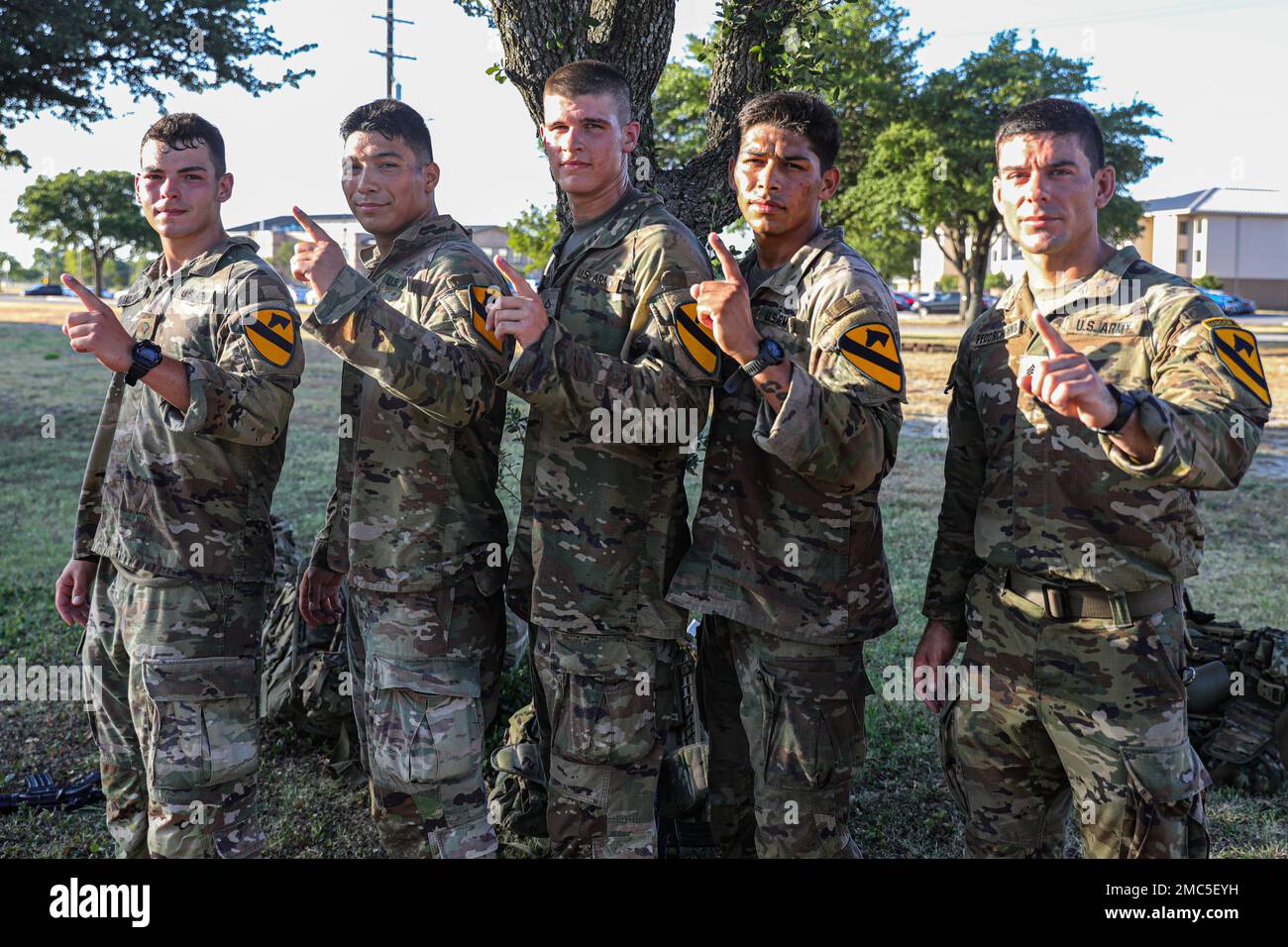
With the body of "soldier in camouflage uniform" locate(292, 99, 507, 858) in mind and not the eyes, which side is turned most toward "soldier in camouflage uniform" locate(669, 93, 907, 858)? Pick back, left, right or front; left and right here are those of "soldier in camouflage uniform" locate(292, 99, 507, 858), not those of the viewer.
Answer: left

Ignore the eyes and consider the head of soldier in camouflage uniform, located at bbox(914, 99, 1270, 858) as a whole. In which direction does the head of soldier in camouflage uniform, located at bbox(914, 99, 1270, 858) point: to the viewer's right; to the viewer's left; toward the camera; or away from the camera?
toward the camera

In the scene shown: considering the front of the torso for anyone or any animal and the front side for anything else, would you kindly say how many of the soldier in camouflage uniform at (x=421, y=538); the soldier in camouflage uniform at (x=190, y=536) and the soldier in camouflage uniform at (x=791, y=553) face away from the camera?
0

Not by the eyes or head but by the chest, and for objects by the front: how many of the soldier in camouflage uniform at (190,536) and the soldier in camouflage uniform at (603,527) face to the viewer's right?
0

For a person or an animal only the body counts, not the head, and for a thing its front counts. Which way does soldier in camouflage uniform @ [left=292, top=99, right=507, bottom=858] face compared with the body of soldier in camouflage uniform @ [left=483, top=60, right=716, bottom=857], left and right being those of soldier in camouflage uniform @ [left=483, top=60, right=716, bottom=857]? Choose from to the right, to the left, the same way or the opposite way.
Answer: the same way

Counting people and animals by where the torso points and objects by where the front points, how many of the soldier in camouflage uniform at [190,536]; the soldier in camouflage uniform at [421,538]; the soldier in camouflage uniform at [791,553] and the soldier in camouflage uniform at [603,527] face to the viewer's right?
0

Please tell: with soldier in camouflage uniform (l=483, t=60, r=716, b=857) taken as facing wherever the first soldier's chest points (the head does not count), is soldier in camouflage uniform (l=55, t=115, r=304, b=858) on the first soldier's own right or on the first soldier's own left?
on the first soldier's own right

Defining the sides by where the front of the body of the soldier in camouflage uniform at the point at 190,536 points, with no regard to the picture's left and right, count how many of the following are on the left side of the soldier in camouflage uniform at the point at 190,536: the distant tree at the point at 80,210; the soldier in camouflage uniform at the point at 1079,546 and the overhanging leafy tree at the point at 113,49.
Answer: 1

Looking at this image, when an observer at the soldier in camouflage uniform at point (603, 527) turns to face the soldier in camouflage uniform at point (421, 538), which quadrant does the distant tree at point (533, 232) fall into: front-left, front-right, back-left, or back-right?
front-right

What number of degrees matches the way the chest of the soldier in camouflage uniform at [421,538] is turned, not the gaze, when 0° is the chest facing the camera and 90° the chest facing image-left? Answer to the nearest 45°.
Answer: approximately 45°

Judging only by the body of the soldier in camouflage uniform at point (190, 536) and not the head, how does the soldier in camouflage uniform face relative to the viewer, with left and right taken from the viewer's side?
facing the viewer and to the left of the viewer

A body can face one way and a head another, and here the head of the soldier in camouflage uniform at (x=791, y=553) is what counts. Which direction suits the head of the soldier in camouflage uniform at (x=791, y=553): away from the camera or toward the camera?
toward the camera
